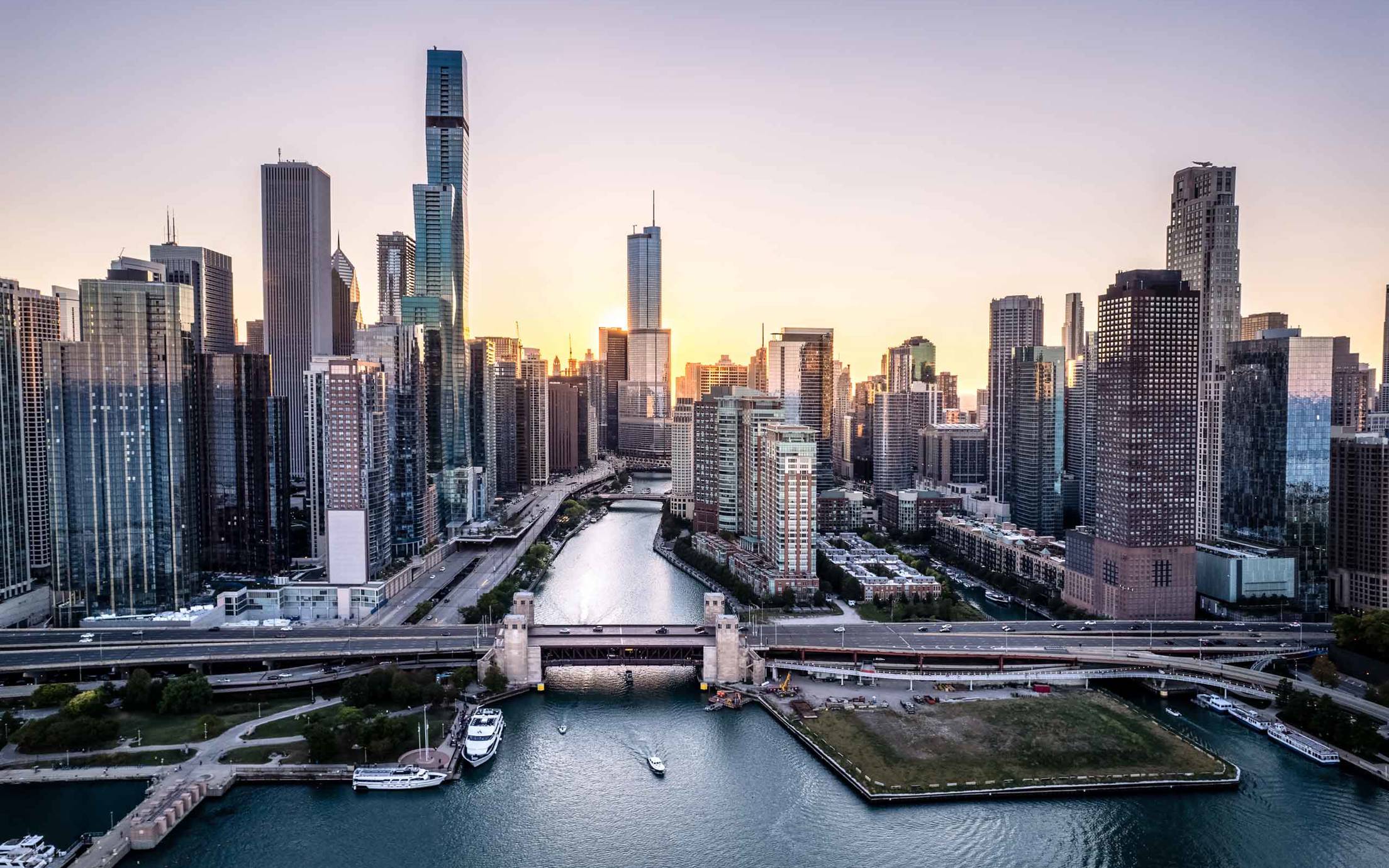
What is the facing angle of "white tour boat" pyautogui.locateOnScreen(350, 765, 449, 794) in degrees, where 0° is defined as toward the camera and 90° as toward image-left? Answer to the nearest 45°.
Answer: approximately 270°

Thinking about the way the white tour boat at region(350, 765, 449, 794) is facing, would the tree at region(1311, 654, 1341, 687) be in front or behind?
in front

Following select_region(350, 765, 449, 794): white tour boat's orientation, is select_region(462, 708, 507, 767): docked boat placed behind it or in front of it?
in front

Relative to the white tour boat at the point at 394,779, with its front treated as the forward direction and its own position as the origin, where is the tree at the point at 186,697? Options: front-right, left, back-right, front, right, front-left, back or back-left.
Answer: back-left

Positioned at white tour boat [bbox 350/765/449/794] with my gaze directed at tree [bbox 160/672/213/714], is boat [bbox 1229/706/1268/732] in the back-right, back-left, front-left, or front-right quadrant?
back-right
